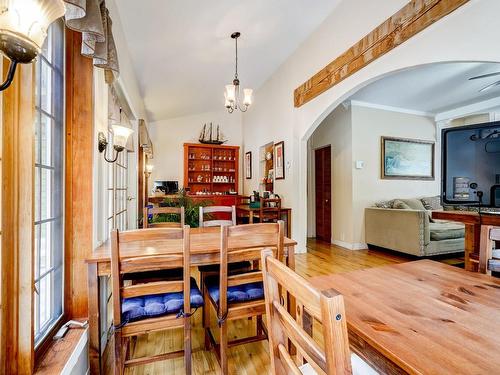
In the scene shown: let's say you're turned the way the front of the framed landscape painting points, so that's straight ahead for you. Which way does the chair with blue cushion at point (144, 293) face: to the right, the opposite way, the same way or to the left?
the opposite way

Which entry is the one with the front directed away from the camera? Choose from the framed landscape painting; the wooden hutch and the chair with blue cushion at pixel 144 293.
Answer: the chair with blue cushion

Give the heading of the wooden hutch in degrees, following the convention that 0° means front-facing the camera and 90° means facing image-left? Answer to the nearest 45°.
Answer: approximately 0°

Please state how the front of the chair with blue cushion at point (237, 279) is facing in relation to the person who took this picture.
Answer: facing away from the viewer and to the left of the viewer

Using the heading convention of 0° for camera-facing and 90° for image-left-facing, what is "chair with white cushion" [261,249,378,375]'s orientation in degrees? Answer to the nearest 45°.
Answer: approximately 225°

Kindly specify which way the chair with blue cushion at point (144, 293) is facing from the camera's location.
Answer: facing away from the viewer

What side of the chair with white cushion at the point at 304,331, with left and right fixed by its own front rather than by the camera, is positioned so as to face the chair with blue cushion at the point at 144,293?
left

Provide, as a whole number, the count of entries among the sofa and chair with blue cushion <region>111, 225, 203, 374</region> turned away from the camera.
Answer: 1

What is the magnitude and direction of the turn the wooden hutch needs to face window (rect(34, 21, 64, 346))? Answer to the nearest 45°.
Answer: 0° — it already faces it
